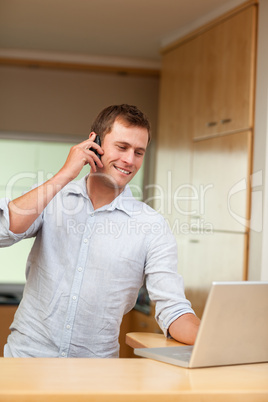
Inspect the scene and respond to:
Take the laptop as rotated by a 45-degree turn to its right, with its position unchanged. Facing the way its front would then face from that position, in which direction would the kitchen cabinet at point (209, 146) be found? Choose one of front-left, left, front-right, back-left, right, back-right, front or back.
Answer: front

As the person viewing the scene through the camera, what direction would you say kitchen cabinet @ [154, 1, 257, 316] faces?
facing the viewer and to the left of the viewer

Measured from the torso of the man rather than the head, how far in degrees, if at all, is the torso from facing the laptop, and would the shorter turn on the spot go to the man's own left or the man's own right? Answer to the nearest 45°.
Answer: approximately 45° to the man's own left

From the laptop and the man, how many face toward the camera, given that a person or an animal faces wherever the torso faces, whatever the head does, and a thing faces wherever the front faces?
1

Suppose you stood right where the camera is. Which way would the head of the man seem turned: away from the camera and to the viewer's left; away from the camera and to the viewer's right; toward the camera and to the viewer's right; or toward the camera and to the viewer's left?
toward the camera and to the viewer's right

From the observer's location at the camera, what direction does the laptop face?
facing away from the viewer and to the left of the viewer

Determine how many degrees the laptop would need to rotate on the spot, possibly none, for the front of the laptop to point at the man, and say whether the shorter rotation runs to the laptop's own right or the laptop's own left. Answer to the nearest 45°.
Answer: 0° — it already faces them

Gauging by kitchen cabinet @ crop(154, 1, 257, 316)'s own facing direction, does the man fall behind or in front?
in front

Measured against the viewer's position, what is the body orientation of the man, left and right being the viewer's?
facing the viewer

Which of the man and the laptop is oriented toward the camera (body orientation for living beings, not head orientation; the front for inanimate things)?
the man

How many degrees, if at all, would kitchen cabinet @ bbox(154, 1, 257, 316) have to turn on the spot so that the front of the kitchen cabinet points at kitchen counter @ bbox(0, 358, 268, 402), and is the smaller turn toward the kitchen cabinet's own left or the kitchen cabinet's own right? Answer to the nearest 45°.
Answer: approximately 45° to the kitchen cabinet's own left
